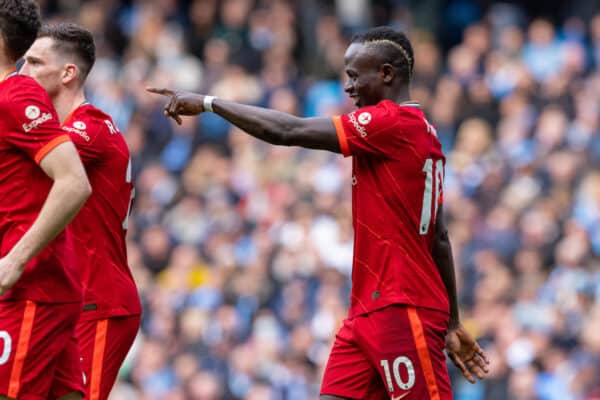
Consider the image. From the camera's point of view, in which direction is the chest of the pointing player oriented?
to the viewer's left

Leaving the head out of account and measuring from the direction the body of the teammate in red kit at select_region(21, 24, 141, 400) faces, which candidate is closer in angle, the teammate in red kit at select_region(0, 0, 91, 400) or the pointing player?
the teammate in red kit

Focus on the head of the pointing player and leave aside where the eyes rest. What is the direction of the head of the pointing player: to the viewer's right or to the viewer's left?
to the viewer's left

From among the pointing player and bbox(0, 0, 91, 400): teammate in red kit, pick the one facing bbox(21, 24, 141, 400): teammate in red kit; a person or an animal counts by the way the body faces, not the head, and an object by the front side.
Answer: the pointing player

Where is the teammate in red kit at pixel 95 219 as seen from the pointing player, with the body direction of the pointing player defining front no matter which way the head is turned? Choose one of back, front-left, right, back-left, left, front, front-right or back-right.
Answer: front
